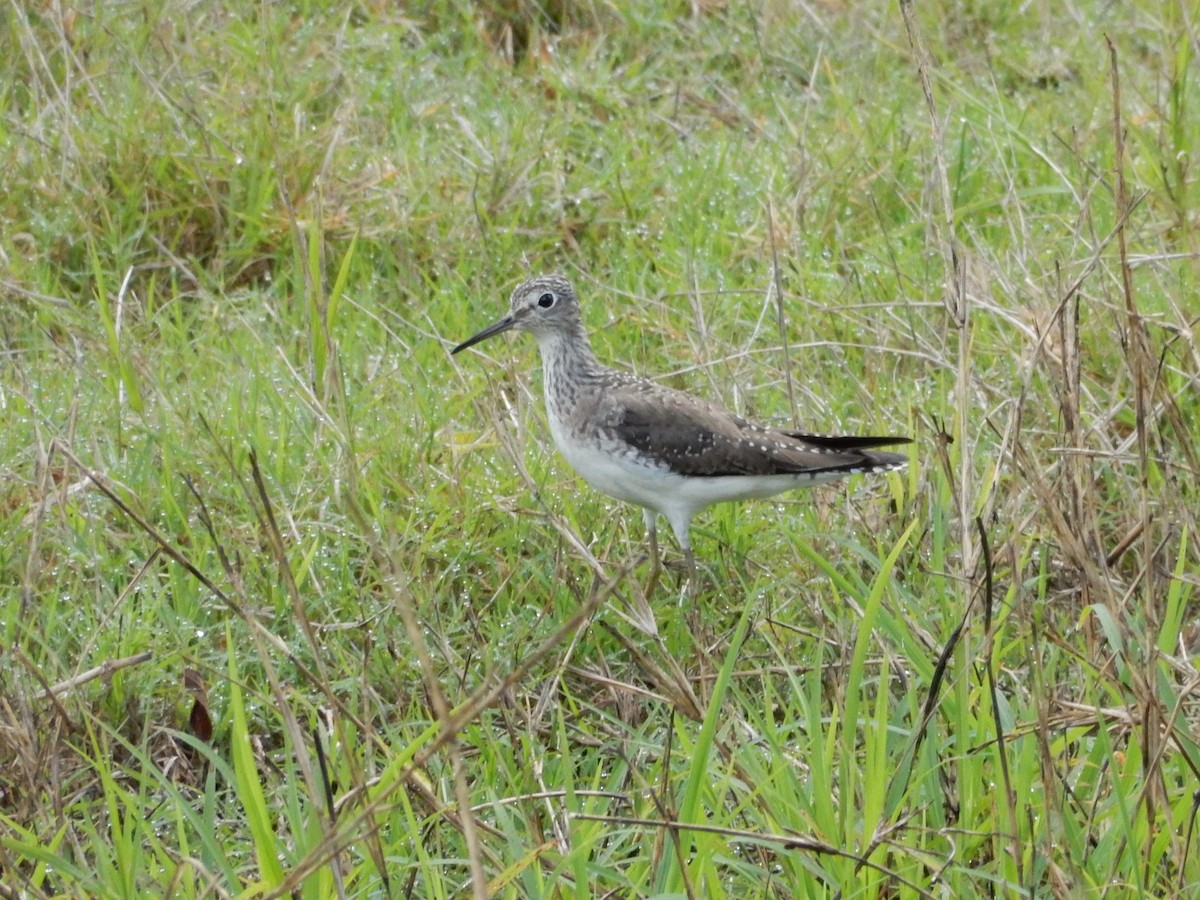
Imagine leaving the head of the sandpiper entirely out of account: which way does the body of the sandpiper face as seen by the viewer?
to the viewer's left
